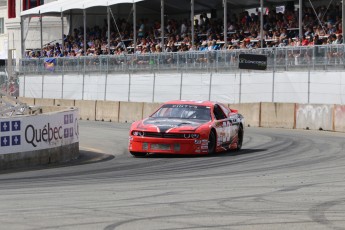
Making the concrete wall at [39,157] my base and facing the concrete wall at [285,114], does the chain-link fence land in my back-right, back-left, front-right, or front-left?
front-left

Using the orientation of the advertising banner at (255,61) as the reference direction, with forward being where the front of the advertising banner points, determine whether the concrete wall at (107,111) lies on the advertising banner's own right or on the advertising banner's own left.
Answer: on the advertising banner's own right

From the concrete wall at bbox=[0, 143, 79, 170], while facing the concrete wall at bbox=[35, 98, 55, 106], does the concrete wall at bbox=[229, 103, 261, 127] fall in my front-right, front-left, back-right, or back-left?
front-right

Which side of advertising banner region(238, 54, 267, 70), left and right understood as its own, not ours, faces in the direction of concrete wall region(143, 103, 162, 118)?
right

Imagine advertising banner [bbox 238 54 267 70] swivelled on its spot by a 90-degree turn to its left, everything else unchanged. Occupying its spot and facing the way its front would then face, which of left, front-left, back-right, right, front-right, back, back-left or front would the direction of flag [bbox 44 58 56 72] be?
back-left

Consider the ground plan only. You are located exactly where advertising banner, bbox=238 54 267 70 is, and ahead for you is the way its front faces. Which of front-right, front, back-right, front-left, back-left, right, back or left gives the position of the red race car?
front

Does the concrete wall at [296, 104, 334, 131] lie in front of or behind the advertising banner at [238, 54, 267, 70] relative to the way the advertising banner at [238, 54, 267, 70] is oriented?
in front

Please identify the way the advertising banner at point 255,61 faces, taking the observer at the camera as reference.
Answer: facing the viewer

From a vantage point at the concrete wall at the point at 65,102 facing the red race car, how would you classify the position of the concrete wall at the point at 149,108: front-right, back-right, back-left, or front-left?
front-left
